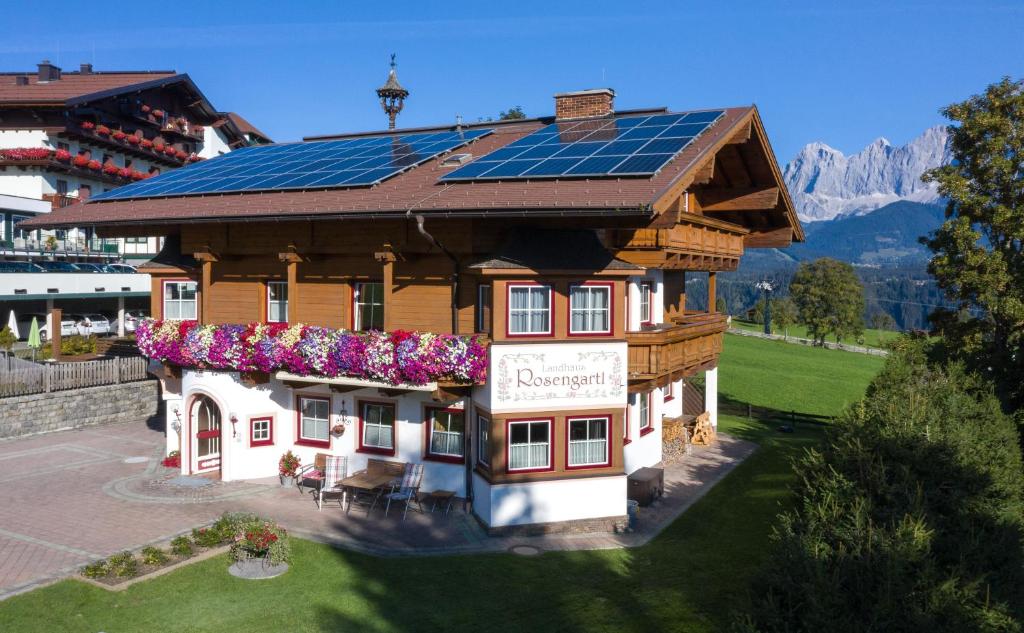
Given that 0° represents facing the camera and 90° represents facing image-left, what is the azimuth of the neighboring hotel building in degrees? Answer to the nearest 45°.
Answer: approximately 315°

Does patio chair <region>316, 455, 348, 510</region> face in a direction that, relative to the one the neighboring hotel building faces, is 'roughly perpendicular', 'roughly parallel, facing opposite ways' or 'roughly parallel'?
roughly perpendicular

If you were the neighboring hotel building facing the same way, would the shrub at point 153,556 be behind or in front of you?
in front
